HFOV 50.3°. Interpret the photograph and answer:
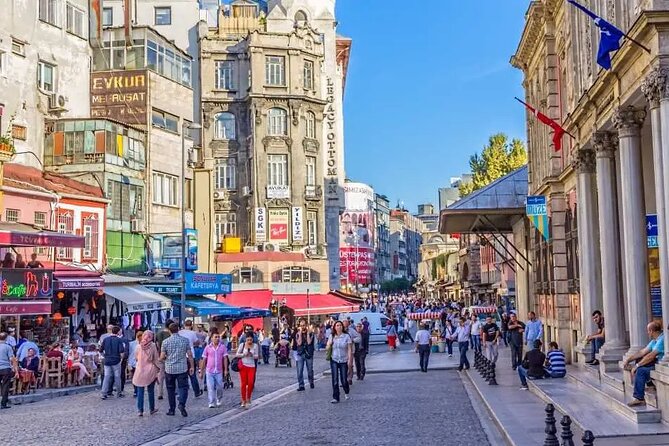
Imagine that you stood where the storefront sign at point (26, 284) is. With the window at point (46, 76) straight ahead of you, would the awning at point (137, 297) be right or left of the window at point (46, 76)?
right

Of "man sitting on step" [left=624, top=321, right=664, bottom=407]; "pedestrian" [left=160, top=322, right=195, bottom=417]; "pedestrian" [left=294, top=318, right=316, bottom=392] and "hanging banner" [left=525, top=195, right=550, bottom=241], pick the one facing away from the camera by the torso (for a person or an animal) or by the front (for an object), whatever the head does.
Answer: "pedestrian" [left=160, top=322, right=195, bottom=417]

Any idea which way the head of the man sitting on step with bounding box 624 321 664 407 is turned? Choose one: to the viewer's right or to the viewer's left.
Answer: to the viewer's left

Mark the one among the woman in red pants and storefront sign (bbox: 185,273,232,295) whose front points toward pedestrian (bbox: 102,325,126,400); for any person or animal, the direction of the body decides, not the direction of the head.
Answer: the storefront sign

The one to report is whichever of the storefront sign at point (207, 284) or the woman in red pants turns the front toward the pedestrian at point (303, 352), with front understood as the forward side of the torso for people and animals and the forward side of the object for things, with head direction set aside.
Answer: the storefront sign

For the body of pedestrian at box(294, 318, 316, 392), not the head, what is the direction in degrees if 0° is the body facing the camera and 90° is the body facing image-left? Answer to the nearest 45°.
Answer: approximately 0°

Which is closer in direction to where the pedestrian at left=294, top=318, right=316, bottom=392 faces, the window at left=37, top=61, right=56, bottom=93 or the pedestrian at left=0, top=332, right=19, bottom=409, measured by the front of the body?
the pedestrian

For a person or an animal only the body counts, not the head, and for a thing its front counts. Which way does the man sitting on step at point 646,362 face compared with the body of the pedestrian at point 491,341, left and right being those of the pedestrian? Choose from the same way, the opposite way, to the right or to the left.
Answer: to the right
